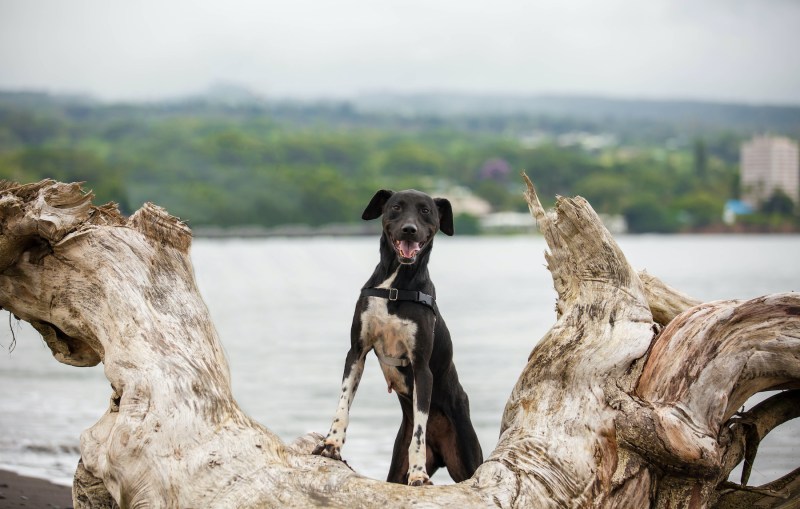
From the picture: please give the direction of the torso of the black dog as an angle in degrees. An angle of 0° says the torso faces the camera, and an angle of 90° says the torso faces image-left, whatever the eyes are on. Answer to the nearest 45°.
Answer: approximately 45°
